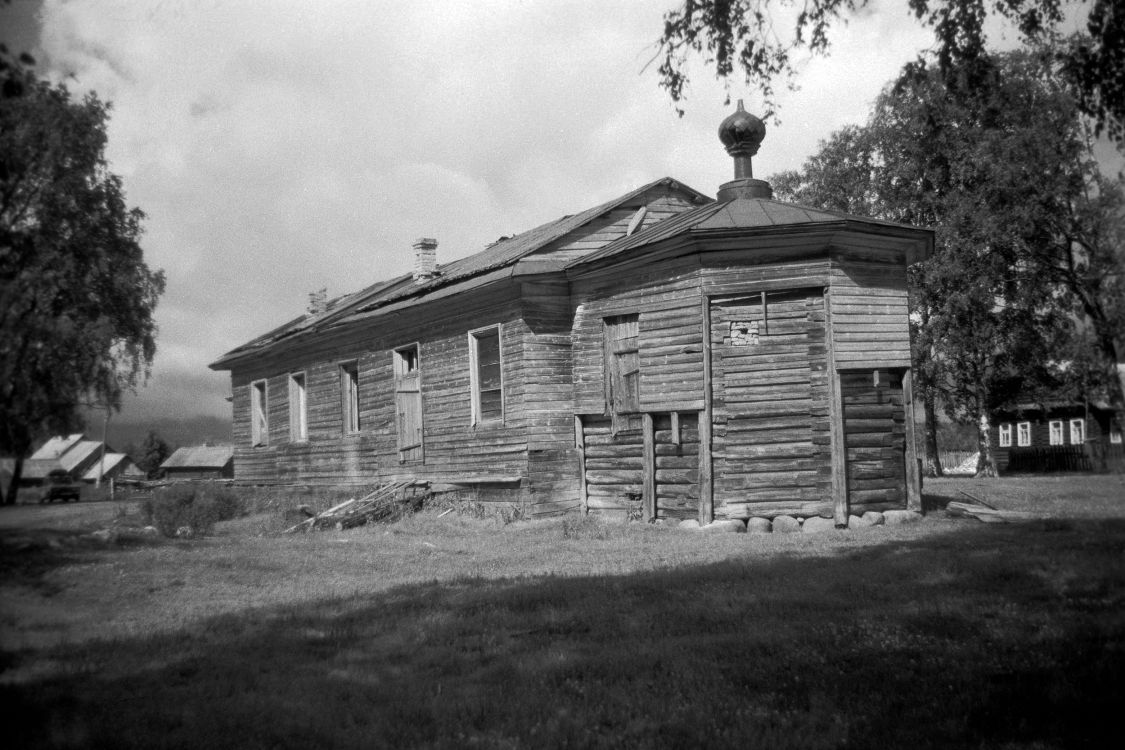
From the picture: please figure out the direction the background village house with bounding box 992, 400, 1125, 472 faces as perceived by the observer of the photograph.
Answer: facing the viewer

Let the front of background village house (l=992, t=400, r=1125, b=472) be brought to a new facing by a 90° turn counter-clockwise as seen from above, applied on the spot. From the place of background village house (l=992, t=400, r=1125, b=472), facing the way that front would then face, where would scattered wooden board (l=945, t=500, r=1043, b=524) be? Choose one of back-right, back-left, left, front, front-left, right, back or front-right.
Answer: right

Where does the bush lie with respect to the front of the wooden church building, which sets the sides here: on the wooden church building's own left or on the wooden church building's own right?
on the wooden church building's own left

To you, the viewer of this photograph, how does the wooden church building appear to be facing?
facing away from the viewer and to the left of the viewer

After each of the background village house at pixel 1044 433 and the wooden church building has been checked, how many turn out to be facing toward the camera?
1

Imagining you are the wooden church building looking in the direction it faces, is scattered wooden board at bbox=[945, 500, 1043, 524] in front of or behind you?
behind

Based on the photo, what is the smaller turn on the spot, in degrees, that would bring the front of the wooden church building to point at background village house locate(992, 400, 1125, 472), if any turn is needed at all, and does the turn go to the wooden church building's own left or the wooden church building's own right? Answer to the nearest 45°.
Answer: approximately 90° to the wooden church building's own right
